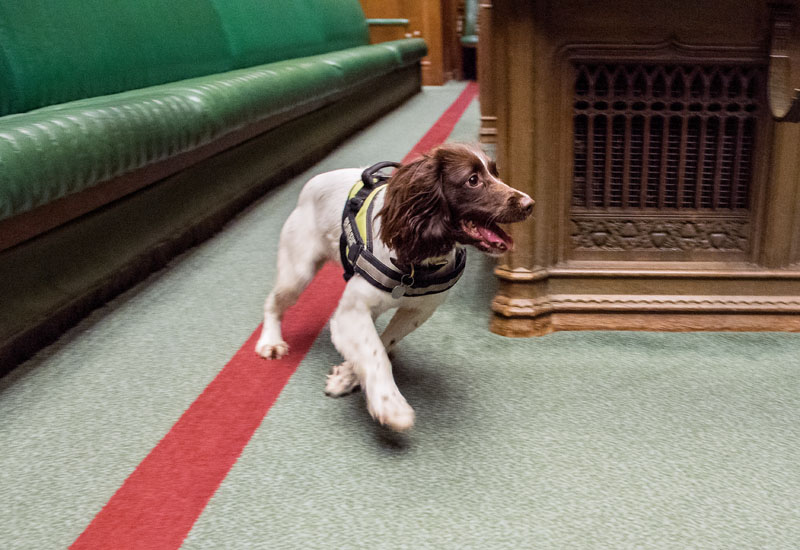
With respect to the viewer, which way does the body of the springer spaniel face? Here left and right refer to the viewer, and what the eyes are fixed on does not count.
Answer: facing the viewer and to the right of the viewer

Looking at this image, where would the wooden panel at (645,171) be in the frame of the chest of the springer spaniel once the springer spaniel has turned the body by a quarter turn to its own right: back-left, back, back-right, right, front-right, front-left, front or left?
back

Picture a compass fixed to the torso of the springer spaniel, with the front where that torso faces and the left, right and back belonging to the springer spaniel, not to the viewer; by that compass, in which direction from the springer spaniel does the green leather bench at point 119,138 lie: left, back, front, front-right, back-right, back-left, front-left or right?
back
